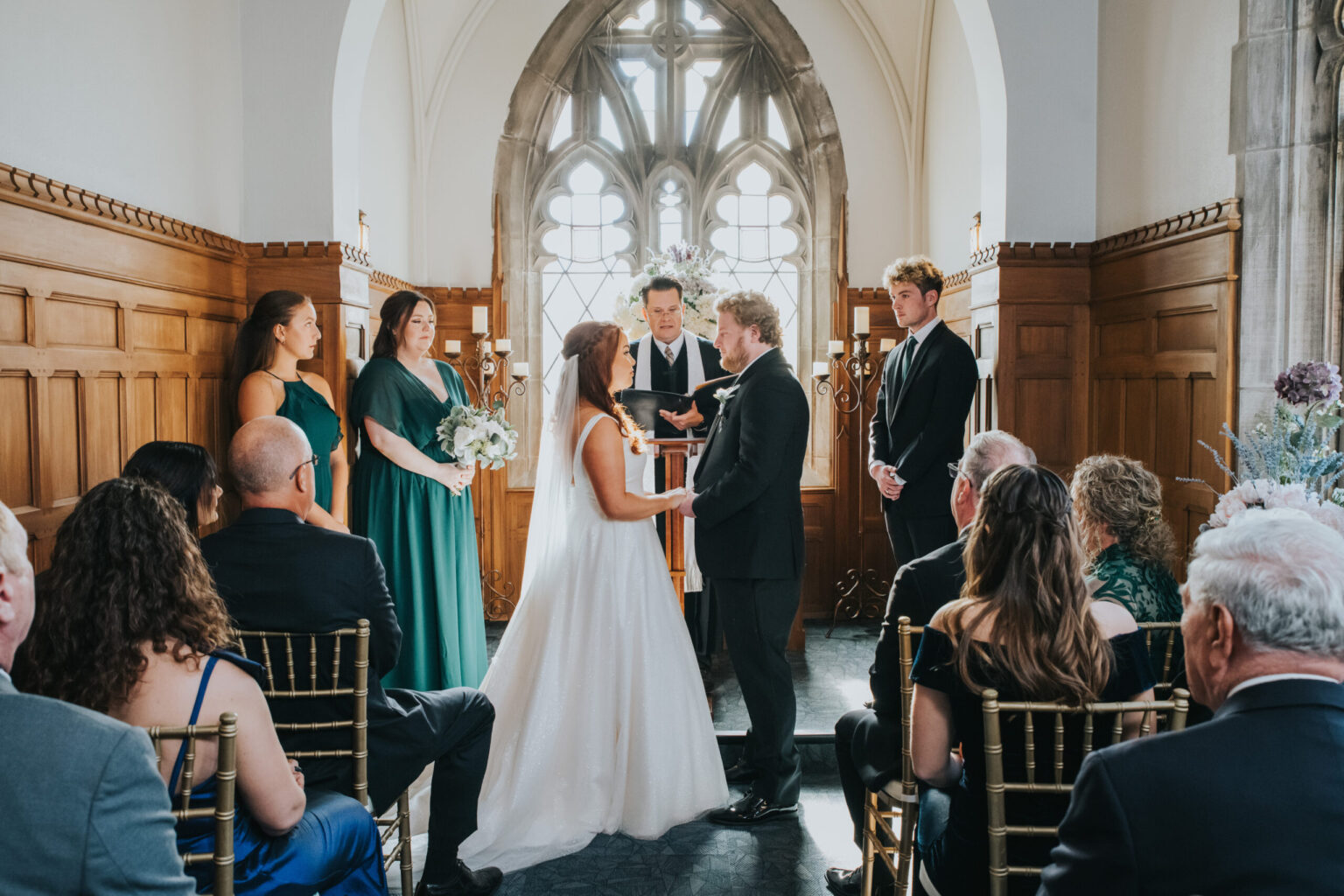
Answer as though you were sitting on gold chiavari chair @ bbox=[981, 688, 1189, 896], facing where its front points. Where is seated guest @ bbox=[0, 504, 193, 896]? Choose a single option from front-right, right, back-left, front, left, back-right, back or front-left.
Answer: back-left

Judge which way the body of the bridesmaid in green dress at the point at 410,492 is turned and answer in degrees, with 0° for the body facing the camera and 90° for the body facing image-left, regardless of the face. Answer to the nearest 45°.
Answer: approximately 315°

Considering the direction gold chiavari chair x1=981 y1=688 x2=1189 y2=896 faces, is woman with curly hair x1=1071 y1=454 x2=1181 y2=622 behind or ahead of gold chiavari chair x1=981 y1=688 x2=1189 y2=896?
ahead

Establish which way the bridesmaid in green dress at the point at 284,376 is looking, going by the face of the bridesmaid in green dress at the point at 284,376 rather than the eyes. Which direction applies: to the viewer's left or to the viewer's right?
to the viewer's right

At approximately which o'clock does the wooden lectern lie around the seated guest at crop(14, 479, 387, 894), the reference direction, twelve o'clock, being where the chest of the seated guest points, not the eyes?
The wooden lectern is roughly at 12 o'clock from the seated guest.

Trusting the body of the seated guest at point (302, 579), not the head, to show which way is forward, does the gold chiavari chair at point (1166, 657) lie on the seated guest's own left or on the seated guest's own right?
on the seated guest's own right

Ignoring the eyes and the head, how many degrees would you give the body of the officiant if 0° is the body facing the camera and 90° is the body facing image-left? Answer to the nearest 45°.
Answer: approximately 0°

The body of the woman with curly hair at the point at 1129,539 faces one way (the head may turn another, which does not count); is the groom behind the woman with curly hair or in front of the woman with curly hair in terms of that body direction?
in front

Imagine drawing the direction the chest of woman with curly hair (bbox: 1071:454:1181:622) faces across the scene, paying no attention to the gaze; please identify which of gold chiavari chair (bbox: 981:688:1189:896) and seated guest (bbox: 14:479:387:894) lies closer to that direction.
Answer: the seated guest

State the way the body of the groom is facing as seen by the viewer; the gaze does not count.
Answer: to the viewer's left

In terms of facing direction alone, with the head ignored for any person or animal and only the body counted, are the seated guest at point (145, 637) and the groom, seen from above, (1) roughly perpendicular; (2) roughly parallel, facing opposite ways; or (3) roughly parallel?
roughly perpendicular

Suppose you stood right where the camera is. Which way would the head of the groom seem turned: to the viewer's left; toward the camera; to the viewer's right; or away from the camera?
to the viewer's left
